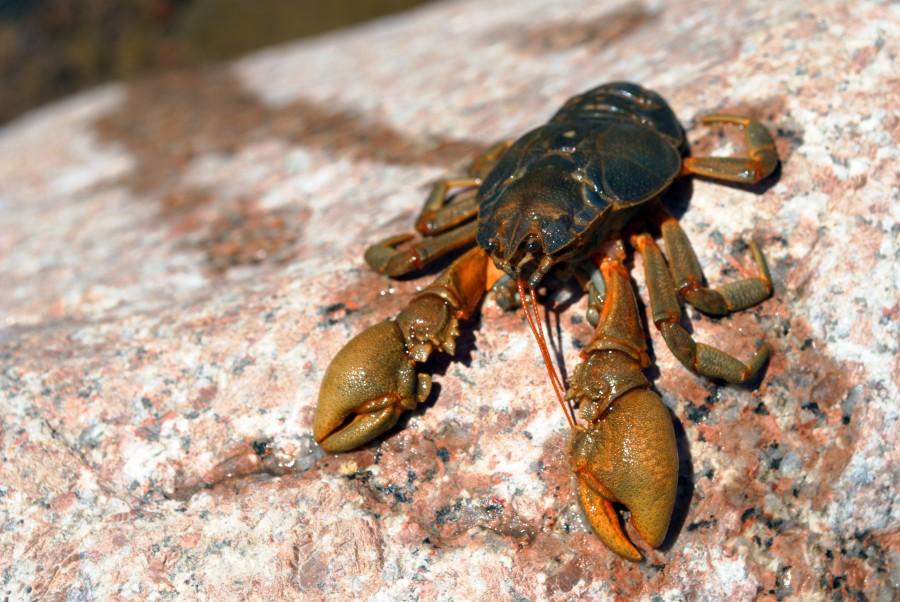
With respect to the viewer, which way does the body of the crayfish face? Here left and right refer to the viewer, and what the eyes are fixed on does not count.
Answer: facing the viewer and to the left of the viewer
